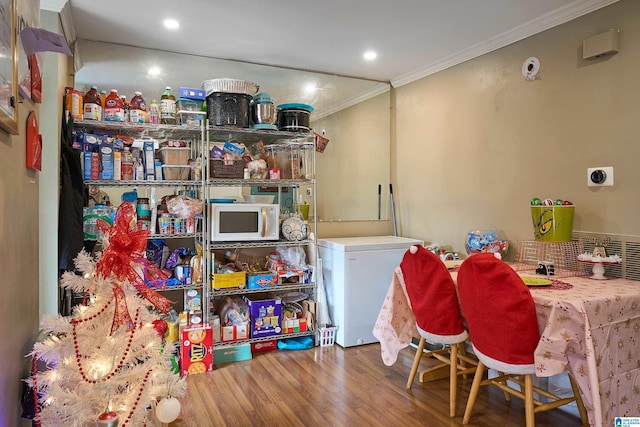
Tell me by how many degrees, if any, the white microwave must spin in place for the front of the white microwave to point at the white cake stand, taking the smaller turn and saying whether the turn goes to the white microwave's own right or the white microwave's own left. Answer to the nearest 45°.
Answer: approximately 45° to the white microwave's own left

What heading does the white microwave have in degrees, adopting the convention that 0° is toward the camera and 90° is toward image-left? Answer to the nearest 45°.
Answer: approximately 0°

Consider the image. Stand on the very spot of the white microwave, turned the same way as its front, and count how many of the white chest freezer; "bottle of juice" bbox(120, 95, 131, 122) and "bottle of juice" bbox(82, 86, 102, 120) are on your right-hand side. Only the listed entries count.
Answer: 2

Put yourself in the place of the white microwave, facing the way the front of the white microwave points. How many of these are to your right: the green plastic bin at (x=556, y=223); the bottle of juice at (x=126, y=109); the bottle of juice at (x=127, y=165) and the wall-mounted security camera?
2

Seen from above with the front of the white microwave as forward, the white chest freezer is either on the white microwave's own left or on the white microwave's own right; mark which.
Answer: on the white microwave's own left

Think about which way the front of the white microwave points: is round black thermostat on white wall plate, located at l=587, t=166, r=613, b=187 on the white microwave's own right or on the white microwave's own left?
on the white microwave's own left

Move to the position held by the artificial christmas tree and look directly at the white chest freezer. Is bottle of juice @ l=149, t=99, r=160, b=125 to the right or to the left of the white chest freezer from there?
left
